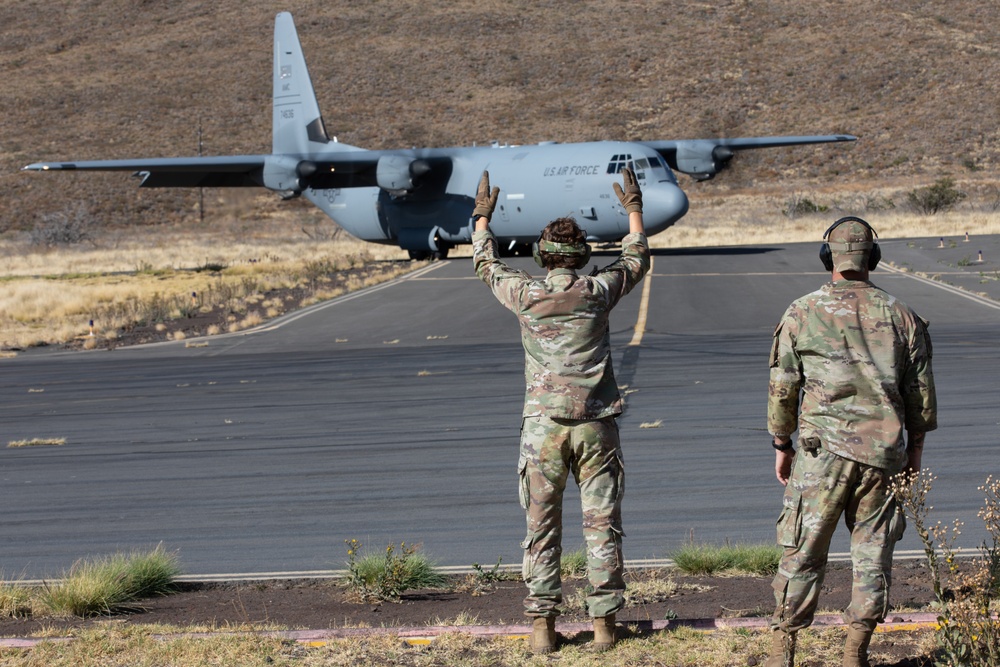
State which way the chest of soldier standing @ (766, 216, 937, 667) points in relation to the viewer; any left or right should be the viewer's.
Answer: facing away from the viewer

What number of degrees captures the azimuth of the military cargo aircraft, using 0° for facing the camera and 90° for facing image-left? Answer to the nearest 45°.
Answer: approximately 315°

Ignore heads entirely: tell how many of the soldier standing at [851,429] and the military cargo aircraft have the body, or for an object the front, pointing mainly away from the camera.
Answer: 1

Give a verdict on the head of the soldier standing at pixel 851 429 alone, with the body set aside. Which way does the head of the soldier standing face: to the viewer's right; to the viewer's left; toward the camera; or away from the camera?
away from the camera

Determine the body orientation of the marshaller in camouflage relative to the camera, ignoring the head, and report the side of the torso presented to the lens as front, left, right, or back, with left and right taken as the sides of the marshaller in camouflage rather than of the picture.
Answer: back

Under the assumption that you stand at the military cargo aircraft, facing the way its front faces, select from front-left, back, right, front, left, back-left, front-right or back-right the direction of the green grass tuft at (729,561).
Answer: front-right

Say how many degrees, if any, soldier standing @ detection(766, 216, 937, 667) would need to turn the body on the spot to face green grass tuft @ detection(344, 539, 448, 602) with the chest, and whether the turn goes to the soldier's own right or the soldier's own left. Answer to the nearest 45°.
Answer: approximately 45° to the soldier's own left

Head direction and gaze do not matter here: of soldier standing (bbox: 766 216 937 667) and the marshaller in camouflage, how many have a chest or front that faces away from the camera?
2

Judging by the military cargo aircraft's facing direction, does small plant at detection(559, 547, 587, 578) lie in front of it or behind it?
in front

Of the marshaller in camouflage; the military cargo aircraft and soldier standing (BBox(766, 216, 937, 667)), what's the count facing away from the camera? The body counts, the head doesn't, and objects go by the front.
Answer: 2

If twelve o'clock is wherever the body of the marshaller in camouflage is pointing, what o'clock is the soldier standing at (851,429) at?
The soldier standing is roughly at 4 o'clock from the marshaller in camouflage.

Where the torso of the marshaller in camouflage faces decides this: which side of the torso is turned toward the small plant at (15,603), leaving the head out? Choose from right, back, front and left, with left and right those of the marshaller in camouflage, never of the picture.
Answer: left

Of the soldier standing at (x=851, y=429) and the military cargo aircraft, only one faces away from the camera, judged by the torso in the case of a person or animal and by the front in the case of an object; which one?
the soldier standing
